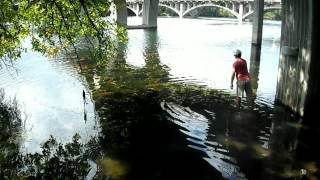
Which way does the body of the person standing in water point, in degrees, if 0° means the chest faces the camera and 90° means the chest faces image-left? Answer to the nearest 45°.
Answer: approximately 135°
